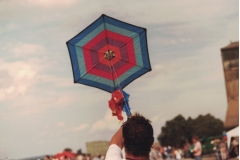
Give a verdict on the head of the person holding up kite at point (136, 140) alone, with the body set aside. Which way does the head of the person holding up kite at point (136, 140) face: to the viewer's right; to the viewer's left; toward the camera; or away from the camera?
away from the camera

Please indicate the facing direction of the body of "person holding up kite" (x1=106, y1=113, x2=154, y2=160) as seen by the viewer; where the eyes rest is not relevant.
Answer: away from the camera

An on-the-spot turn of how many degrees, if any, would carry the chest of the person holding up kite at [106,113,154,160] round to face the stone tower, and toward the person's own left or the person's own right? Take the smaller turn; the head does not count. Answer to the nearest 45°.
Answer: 0° — they already face it
